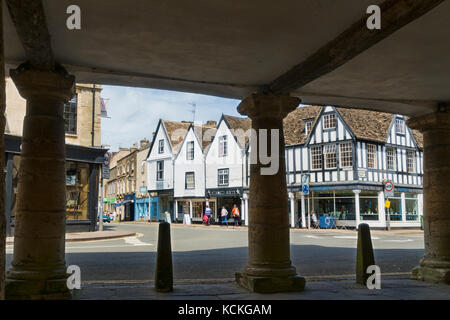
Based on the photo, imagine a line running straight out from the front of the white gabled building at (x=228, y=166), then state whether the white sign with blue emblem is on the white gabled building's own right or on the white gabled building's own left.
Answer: on the white gabled building's own left

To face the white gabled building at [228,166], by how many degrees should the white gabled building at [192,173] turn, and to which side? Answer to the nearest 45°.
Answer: approximately 90° to its left

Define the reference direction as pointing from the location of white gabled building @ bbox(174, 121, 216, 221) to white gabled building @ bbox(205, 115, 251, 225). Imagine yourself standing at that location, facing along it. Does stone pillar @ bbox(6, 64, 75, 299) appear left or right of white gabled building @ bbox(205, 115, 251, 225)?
right

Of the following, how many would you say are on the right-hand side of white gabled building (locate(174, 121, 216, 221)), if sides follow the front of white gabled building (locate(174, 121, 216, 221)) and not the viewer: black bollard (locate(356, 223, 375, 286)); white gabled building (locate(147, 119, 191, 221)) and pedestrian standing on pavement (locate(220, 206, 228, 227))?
1

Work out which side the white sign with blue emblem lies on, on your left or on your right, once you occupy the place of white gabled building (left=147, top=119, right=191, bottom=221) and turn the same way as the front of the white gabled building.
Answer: on your left

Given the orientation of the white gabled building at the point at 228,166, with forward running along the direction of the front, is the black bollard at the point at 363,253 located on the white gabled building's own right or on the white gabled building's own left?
on the white gabled building's own left

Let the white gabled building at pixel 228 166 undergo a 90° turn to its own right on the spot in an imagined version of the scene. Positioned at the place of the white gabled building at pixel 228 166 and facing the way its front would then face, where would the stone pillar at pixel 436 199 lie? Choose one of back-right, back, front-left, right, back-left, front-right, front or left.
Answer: back-left

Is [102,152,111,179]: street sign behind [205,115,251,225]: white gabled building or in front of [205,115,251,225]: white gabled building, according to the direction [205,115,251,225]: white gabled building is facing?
in front

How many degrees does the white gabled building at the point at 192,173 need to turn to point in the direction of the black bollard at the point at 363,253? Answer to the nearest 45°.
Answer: approximately 45° to its left

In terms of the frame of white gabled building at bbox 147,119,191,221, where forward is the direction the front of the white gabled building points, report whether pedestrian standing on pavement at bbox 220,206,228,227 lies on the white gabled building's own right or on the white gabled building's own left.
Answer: on the white gabled building's own left

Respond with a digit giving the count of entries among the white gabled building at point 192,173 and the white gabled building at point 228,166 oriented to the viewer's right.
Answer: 0

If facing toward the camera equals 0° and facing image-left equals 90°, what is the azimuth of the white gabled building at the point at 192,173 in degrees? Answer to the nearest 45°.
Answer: approximately 45°

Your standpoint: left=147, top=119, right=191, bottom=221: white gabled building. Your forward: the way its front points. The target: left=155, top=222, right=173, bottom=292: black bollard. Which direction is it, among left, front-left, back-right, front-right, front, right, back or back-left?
front-left
